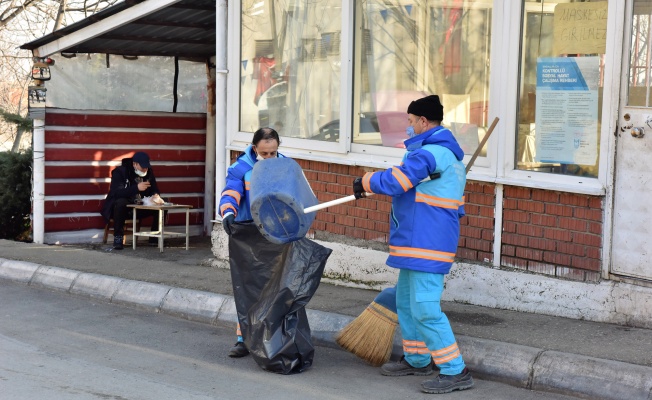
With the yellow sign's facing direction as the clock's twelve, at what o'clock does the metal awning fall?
The metal awning is roughly at 4 o'clock from the yellow sign.

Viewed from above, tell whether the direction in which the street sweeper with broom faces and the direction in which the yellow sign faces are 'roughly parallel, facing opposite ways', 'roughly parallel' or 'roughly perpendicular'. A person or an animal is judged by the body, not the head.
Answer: roughly perpendicular

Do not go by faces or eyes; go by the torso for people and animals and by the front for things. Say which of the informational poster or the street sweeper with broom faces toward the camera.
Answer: the informational poster

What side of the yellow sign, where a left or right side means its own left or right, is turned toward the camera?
front

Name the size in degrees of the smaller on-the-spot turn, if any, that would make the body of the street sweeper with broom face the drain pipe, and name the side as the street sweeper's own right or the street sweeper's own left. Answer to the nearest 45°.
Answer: approximately 45° to the street sweeper's own right

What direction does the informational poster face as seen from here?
toward the camera

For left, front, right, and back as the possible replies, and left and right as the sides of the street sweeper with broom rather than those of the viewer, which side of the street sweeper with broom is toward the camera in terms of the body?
left

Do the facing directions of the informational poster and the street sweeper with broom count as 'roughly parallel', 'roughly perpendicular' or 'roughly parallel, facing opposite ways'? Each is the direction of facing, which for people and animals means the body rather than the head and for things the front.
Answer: roughly perpendicular

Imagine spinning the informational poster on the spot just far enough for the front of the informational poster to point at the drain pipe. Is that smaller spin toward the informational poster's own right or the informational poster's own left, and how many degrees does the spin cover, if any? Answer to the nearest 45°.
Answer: approximately 135° to the informational poster's own right

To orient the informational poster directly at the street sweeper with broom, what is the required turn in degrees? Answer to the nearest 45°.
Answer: approximately 45° to its right

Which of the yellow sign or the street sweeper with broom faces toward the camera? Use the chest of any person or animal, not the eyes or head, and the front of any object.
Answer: the yellow sign

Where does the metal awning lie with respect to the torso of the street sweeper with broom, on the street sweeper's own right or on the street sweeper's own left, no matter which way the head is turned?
on the street sweeper's own right

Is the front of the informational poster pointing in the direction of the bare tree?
no

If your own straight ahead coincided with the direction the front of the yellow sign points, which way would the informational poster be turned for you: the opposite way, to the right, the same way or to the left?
the same way

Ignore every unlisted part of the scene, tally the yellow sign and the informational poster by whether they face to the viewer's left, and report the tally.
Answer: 0
